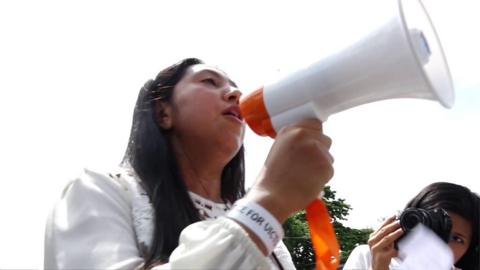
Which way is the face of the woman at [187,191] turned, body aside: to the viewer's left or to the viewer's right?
to the viewer's right

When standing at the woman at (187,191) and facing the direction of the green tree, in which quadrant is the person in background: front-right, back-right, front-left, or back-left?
front-right

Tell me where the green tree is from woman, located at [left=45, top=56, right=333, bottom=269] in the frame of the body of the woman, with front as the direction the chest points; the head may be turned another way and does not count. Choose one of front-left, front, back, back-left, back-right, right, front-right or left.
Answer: back-left

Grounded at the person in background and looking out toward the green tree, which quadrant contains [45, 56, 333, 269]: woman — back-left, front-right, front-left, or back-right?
back-left

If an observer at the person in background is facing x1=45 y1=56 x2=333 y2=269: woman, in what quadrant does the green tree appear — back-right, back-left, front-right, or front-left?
back-right

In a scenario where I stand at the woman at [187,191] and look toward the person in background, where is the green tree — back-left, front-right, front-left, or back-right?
front-left

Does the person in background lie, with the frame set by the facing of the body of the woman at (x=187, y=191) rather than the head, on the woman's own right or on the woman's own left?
on the woman's own left

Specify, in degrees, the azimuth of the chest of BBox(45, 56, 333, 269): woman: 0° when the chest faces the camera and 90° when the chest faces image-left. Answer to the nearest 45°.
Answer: approximately 315°
